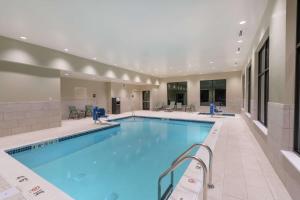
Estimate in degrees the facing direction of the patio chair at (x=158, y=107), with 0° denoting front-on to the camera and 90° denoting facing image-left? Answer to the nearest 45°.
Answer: approximately 45°

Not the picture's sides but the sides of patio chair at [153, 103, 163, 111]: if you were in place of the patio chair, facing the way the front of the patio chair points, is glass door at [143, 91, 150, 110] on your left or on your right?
on your right

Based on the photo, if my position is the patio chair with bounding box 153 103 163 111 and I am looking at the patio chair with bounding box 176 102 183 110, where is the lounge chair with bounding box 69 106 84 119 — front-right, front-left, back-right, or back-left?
back-right

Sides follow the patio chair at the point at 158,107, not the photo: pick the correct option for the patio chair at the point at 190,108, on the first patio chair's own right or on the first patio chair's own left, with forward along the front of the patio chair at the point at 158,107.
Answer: on the first patio chair's own left

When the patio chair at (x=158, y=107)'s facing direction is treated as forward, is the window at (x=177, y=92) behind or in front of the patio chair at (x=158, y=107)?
behind

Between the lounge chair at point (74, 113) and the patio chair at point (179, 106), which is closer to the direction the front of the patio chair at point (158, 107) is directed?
the lounge chair

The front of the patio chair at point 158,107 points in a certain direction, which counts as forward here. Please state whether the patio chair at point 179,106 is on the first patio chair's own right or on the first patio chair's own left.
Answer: on the first patio chair's own left

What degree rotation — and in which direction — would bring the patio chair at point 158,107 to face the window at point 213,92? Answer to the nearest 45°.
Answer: approximately 135° to its left
